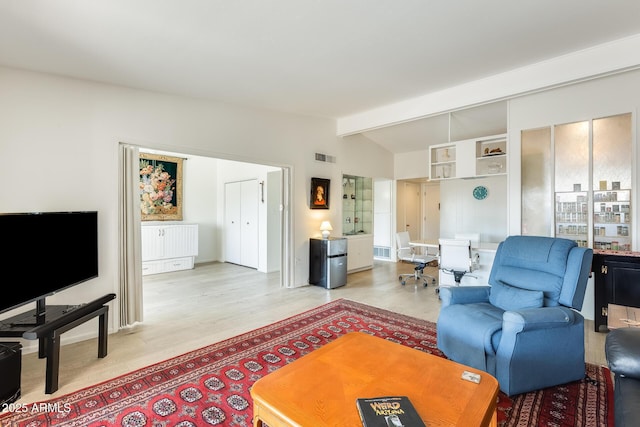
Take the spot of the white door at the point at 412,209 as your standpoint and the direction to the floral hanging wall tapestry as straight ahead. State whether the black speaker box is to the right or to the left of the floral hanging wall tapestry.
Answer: left

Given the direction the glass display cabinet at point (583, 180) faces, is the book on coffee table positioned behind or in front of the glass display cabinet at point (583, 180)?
in front

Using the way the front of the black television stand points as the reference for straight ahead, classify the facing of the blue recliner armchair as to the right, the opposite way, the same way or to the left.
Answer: the opposite way

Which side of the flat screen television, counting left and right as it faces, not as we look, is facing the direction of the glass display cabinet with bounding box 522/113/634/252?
front

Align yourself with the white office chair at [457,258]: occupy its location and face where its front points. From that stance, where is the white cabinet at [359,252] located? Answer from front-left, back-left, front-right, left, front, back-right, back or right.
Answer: left

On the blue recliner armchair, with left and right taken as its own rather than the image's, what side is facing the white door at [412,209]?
right

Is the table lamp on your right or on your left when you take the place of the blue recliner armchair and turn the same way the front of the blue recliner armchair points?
on your right

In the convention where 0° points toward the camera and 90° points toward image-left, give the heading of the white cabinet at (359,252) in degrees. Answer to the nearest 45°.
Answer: approximately 315°

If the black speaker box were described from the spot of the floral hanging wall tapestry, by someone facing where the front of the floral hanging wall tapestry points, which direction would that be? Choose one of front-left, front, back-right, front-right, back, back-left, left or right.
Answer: front-right

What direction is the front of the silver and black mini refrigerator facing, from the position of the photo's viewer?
facing the viewer and to the right of the viewer

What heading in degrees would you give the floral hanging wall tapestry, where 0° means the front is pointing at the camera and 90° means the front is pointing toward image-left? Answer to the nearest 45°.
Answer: approximately 315°
